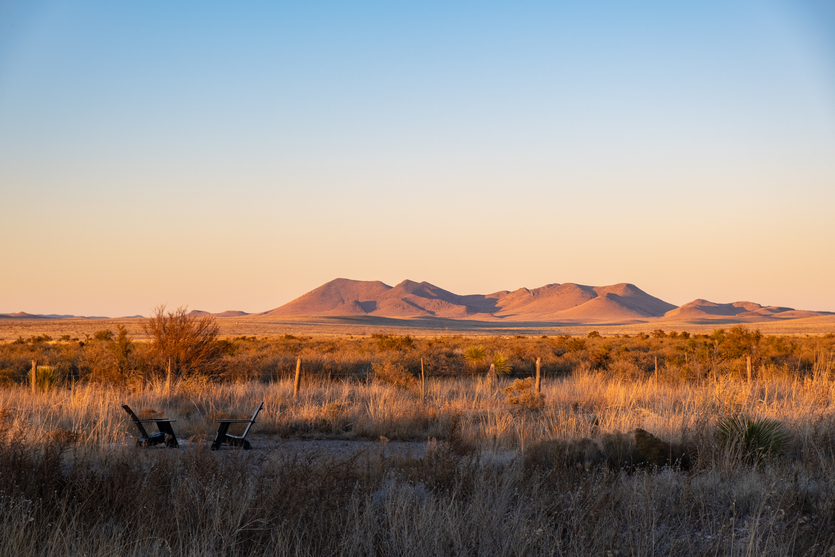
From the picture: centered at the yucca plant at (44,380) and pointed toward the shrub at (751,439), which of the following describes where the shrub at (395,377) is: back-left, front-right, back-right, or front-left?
front-left

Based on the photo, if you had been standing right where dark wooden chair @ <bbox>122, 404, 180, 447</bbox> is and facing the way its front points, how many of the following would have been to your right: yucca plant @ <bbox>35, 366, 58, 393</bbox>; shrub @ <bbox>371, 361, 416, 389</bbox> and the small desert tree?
0

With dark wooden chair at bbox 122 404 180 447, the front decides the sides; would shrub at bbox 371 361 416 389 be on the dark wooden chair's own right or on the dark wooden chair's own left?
on the dark wooden chair's own left

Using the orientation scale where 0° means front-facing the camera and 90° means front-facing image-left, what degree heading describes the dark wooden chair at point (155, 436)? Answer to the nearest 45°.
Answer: approximately 270°

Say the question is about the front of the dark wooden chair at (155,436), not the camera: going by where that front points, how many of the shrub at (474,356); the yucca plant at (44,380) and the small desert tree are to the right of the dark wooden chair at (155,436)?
0

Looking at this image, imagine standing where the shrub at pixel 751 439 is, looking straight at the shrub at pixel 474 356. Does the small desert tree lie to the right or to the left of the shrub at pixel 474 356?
left

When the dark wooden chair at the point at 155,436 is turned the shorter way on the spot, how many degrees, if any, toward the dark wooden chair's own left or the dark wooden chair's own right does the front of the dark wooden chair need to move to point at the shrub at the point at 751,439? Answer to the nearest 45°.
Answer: approximately 45° to the dark wooden chair's own right

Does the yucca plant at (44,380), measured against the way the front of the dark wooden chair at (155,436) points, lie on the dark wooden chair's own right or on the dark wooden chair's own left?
on the dark wooden chair's own left

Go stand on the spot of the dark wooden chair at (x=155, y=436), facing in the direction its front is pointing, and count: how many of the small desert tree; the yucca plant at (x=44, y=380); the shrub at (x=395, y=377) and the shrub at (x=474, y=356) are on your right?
0

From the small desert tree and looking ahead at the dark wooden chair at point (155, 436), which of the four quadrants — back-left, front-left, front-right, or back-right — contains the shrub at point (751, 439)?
front-left

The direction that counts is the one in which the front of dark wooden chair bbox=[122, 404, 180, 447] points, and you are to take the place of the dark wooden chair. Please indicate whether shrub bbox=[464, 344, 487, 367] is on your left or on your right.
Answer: on your left

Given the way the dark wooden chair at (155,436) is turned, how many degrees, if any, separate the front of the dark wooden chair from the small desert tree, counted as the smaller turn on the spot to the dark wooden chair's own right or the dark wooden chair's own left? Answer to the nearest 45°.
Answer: approximately 90° to the dark wooden chair's own left

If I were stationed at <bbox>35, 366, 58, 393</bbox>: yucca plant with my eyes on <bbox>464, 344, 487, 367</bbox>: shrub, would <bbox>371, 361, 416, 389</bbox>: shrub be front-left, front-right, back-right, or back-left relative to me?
front-right

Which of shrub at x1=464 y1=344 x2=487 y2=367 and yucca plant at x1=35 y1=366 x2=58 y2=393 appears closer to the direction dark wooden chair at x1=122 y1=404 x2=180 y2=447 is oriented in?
the shrub
